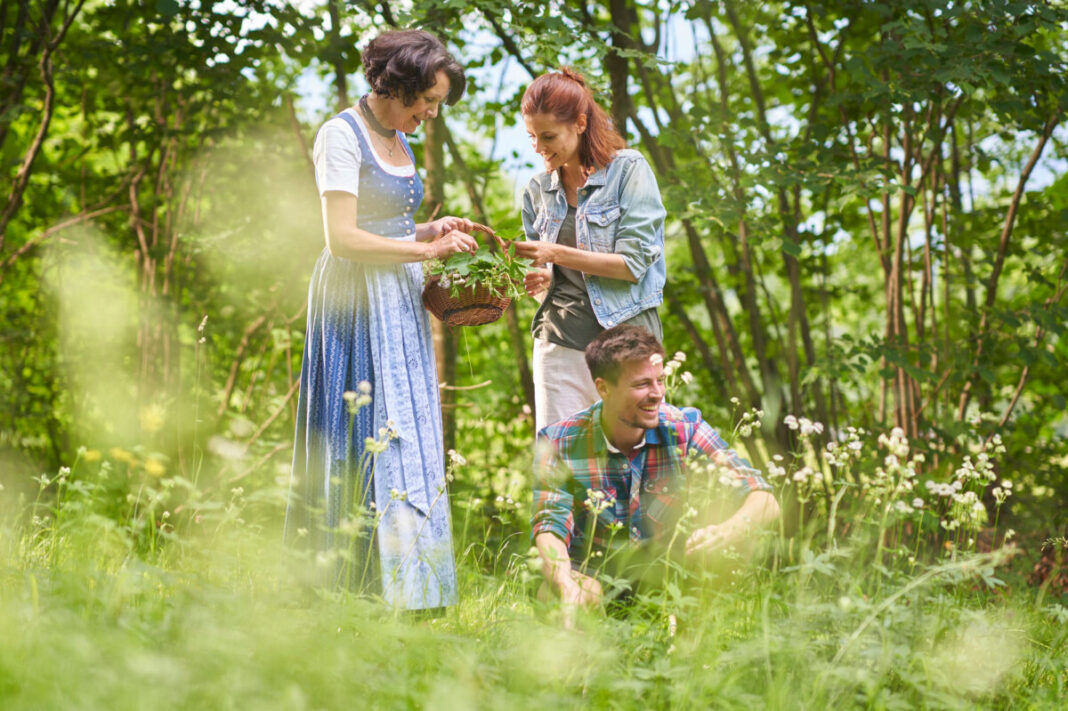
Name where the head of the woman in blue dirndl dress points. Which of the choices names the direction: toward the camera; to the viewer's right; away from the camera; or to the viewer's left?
to the viewer's right

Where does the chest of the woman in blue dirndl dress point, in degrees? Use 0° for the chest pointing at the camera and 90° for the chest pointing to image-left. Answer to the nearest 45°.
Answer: approximately 315°

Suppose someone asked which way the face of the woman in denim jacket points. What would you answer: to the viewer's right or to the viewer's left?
to the viewer's left

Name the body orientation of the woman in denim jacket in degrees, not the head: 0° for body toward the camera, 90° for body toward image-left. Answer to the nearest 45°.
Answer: approximately 45°
